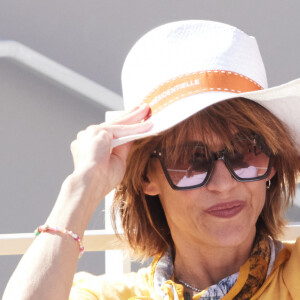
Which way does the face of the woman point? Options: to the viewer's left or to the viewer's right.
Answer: to the viewer's right

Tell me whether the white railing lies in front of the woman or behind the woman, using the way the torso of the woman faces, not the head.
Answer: behind

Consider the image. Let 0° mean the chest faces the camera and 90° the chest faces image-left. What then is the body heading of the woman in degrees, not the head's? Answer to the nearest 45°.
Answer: approximately 0°
